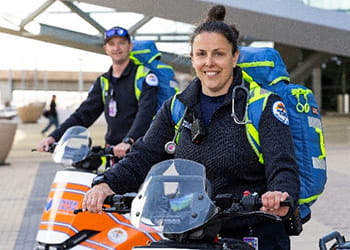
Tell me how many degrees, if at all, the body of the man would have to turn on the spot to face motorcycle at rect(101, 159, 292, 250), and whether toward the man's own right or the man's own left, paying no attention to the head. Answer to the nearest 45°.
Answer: approximately 45° to the man's own left

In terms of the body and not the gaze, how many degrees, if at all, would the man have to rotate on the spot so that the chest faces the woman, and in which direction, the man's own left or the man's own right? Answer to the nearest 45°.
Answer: approximately 45° to the man's own left

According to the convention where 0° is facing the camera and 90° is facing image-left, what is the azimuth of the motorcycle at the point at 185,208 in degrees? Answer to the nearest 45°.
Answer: approximately 45°

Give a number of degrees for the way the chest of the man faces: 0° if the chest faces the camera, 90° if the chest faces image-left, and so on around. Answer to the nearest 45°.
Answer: approximately 45°
